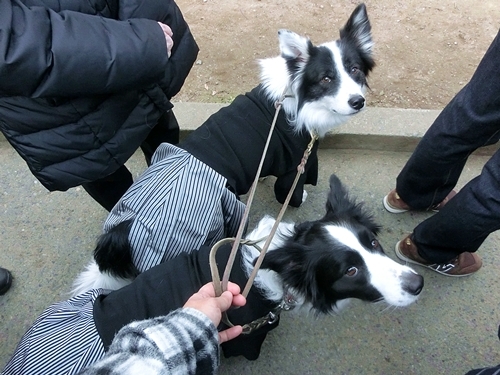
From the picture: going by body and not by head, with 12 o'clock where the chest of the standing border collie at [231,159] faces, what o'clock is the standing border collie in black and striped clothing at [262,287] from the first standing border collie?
The standing border collie in black and striped clothing is roughly at 5 o'clock from the standing border collie at [231,159].

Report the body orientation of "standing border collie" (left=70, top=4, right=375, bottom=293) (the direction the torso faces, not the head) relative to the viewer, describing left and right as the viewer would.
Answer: facing away from the viewer and to the right of the viewer

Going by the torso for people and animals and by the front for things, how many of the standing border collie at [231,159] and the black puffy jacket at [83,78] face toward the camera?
0

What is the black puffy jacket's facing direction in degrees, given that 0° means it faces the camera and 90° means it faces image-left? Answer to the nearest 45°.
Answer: approximately 270°
